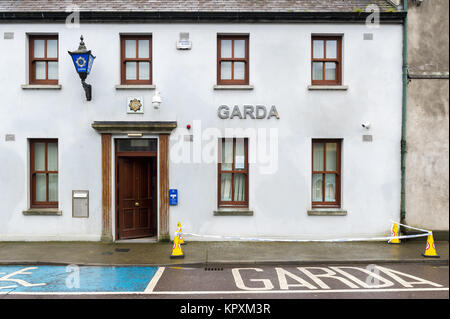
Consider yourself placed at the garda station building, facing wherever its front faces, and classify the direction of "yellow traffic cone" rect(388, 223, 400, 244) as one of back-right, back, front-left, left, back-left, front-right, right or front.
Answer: left

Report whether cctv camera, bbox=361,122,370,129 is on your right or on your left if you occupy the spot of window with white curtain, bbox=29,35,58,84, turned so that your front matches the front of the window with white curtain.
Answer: on your left

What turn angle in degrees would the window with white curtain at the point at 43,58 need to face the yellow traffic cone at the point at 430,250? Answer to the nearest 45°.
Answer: approximately 45° to its left

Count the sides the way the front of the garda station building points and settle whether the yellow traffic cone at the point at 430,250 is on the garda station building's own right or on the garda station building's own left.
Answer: on the garda station building's own left

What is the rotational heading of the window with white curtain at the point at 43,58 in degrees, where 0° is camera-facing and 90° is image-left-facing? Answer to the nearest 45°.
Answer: approximately 0°
